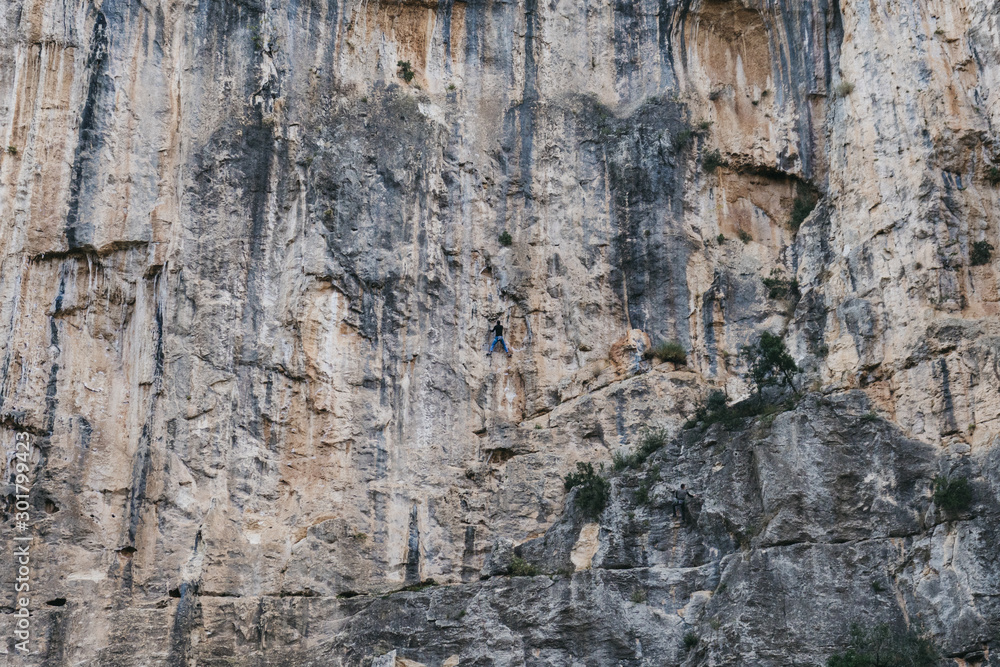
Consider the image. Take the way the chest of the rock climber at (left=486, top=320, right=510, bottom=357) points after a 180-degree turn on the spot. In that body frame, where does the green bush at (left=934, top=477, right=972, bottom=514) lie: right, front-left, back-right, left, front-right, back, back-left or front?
front-left

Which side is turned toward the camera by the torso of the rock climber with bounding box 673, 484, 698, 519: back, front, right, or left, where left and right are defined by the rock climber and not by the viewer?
back

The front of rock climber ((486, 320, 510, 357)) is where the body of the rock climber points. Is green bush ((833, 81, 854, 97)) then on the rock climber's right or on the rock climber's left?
on the rock climber's right

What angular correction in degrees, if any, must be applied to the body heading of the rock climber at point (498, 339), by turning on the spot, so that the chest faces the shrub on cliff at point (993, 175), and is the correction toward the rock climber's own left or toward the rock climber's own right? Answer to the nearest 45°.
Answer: approximately 135° to the rock climber's own right

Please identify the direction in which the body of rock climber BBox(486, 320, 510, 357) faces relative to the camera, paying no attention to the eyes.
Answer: away from the camera

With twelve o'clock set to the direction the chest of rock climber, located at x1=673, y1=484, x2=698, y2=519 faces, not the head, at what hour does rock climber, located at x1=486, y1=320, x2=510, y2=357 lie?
rock climber, located at x1=486, y1=320, x2=510, y2=357 is roughly at 10 o'clock from rock climber, located at x1=673, y1=484, x2=698, y2=519.

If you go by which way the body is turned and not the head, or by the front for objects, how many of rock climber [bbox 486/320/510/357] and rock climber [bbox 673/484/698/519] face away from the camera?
2

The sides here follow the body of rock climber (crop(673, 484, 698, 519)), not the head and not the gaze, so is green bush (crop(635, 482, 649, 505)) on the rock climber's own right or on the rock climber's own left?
on the rock climber's own left
